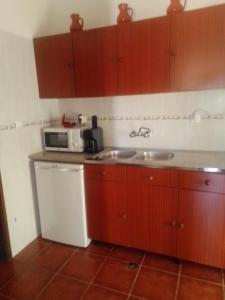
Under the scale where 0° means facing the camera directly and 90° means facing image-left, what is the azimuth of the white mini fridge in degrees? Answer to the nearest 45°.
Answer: approximately 45°

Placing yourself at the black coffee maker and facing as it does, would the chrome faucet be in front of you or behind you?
behind

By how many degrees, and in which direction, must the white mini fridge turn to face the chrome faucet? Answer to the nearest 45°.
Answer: approximately 135° to its left

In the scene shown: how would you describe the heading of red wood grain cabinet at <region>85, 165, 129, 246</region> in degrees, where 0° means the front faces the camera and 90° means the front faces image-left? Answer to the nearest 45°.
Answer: approximately 45°
